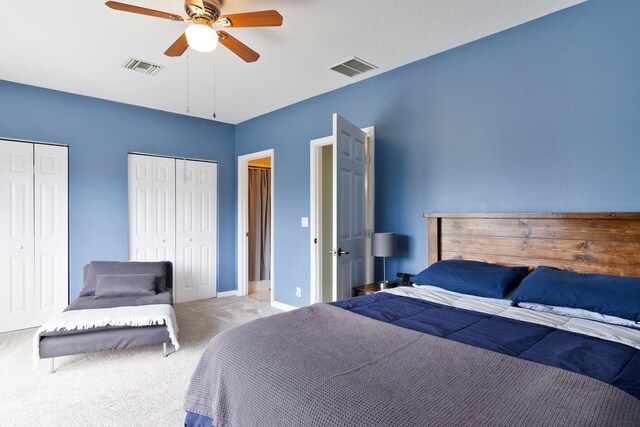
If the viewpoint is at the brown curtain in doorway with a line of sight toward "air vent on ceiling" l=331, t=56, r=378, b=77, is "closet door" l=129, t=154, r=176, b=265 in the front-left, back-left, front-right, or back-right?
front-right

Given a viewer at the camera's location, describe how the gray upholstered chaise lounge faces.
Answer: facing the viewer

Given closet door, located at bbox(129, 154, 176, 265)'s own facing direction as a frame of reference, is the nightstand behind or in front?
in front

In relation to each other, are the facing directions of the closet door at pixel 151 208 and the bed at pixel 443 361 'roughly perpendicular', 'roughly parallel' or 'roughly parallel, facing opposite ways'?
roughly perpendicular

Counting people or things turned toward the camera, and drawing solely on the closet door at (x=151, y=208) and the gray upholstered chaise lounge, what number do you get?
2

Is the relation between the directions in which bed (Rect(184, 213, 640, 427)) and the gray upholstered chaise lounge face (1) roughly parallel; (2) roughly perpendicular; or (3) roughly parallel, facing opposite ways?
roughly perpendicular

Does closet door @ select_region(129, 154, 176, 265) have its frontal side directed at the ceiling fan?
yes

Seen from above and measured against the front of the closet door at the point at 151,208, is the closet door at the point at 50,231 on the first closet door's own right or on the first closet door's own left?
on the first closet door's own right

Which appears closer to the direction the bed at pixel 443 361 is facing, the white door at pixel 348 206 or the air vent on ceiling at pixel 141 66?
the air vent on ceiling

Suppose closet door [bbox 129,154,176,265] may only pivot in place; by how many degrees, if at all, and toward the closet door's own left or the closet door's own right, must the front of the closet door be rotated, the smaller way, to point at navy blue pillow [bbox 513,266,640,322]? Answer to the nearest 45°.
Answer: approximately 45° to the closet door's own left

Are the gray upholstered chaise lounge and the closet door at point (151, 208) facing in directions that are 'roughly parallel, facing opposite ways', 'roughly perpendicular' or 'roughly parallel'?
roughly parallel

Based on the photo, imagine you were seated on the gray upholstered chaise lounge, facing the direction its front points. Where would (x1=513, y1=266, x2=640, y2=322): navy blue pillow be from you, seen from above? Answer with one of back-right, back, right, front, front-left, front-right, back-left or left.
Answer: front-left

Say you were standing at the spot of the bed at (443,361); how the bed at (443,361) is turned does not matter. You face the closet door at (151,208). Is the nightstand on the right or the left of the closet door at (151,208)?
right

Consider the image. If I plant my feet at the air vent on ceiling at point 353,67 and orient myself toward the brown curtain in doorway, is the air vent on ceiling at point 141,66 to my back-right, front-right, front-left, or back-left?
front-left
